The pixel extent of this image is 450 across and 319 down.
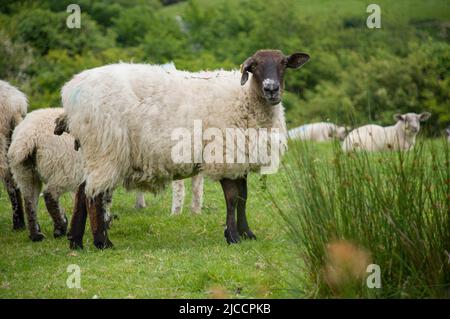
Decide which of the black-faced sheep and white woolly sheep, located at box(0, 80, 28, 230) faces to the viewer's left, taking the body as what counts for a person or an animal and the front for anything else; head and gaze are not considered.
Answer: the white woolly sheep

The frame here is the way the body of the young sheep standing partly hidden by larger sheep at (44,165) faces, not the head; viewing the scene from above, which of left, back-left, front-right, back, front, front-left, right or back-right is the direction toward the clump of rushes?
right

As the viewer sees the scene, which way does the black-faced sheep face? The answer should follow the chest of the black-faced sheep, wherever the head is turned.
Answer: to the viewer's right

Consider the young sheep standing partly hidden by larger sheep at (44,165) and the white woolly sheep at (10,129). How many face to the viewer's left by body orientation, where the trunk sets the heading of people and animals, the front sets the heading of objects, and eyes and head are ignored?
1

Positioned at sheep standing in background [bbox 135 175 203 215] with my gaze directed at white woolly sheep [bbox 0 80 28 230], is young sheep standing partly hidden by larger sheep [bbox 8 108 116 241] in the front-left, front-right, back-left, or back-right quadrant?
front-left

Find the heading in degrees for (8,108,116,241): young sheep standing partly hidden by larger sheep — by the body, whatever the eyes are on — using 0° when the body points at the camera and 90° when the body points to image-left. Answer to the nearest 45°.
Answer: approximately 225°

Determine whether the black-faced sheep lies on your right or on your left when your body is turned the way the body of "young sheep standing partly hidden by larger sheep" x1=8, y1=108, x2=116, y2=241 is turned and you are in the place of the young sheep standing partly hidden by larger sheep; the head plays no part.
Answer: on your right

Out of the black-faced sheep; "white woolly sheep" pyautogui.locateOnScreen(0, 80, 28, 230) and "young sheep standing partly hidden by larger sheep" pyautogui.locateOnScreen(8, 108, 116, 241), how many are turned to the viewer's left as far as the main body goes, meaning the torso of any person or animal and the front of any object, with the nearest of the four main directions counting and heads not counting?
1

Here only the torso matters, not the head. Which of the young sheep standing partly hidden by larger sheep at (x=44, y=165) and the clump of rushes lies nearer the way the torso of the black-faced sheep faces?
the clump of rushes

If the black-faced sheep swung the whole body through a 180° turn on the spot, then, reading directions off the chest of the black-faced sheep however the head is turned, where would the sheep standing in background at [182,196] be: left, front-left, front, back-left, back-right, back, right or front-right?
right
